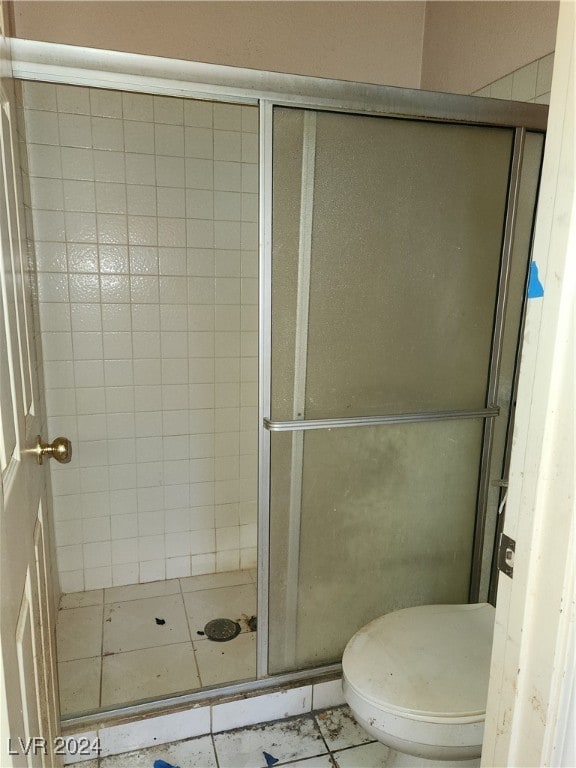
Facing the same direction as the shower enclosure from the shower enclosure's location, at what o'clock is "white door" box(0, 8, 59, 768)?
The white door is roughly at 1 o'clock from the shower enclosure.

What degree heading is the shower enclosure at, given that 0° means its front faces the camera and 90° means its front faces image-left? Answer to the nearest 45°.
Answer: approximately 0°

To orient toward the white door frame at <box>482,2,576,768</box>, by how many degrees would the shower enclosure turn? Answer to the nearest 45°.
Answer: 0° — it already faces it
